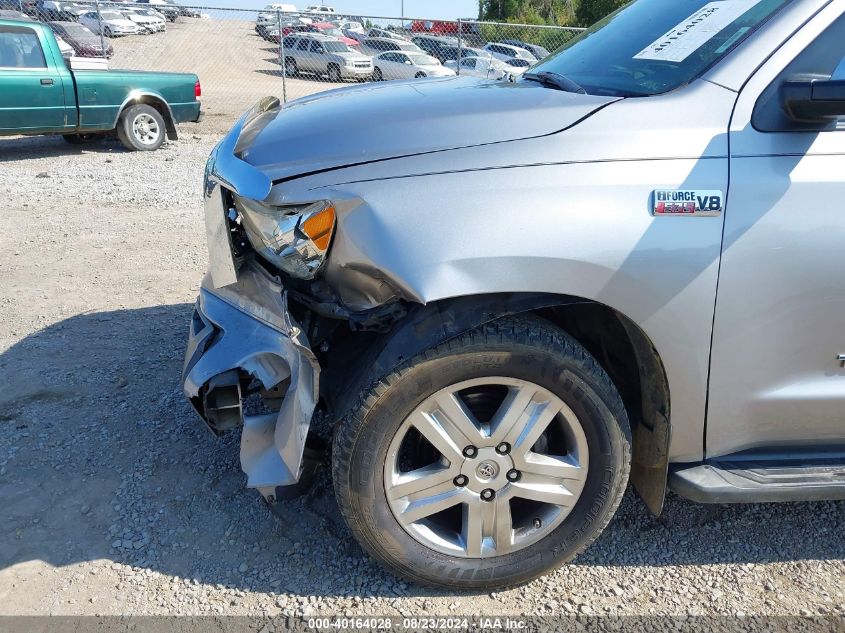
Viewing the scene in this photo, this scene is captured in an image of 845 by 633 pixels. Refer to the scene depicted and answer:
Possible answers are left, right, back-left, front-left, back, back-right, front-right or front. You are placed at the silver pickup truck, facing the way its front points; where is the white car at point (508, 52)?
right

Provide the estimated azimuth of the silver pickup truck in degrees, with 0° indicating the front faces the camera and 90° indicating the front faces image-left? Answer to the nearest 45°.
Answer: approximately 90°

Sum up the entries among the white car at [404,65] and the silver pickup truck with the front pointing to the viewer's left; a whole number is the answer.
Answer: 1

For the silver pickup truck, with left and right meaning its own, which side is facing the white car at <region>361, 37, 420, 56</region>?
right

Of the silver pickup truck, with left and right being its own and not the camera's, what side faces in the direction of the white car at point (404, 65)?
right

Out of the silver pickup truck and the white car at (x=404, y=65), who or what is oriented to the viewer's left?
the silver pickup truck

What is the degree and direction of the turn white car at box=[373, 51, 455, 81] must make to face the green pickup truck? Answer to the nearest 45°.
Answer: approximately 45° to its right

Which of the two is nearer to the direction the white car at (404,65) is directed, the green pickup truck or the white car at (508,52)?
the white car

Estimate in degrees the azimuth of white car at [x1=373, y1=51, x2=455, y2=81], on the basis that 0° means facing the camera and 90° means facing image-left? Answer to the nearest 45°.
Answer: approximately 315°

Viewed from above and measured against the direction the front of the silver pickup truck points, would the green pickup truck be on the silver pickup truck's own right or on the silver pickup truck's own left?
on the silver pickup truck's own right
